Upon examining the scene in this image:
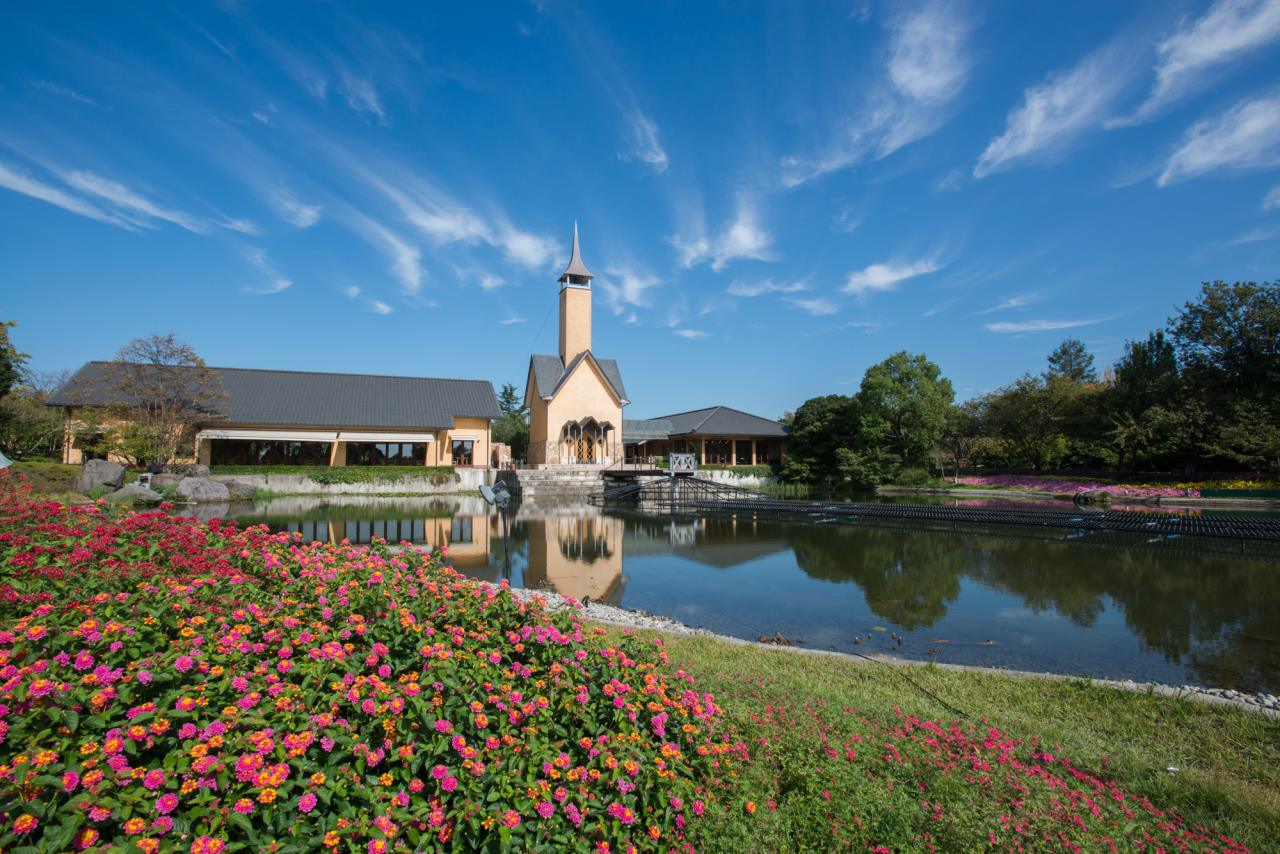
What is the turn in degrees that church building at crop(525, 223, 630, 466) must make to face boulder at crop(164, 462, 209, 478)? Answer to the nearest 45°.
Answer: approximately 90° to its right

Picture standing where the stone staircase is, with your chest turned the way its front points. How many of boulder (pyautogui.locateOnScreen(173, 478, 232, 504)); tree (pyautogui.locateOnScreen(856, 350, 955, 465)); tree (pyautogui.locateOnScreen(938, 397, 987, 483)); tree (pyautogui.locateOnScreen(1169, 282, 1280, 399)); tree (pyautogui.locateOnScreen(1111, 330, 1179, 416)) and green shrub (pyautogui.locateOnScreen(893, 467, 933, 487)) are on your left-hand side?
5

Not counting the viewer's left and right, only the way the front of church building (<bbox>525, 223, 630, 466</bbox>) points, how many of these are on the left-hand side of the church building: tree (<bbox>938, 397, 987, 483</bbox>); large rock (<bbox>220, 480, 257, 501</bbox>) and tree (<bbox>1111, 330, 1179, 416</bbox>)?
2

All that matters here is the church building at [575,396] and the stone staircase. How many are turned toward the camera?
2

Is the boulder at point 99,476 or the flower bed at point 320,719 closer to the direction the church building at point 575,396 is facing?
the flower bed

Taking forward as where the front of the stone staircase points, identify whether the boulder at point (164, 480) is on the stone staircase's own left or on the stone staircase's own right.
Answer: on the stone staircase's own right

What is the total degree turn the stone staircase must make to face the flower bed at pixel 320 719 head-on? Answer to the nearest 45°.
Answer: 0° — it already faces it

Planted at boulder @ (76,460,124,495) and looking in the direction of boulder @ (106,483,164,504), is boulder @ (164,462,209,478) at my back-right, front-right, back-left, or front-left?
back-left

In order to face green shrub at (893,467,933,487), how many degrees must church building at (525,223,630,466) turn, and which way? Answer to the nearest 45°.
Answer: approximately 90° to its left

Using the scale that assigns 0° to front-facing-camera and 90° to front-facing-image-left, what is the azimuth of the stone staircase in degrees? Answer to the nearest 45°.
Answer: approximately 0°
